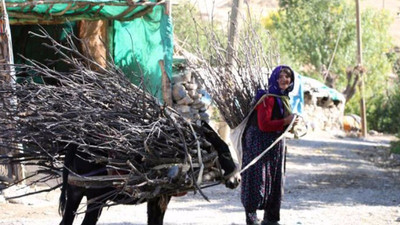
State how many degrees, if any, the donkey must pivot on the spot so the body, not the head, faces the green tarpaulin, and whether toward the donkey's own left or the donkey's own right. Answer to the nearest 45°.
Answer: approximately 90° to the donkey's own left

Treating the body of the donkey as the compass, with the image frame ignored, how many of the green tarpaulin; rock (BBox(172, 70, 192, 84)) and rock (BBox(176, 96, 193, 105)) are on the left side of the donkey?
3

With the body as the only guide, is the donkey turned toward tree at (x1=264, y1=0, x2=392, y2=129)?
no

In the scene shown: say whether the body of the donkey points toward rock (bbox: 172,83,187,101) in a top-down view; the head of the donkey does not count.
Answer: no

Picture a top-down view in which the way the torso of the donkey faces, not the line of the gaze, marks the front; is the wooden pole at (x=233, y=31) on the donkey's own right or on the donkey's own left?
on the donkey's own left

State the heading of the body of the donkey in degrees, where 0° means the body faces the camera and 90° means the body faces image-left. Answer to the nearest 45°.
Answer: approximately 270°

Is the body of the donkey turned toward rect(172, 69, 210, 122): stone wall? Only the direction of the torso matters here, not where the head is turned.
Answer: no

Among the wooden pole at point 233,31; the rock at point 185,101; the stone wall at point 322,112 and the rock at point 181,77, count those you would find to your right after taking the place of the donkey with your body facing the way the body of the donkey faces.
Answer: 0

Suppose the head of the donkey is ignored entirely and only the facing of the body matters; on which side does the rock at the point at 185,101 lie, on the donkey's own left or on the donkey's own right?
on the donkey's own left

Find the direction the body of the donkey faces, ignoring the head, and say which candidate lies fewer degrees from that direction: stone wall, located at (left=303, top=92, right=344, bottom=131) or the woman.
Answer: the woman

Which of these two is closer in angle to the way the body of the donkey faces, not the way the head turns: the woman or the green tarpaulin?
the woman
